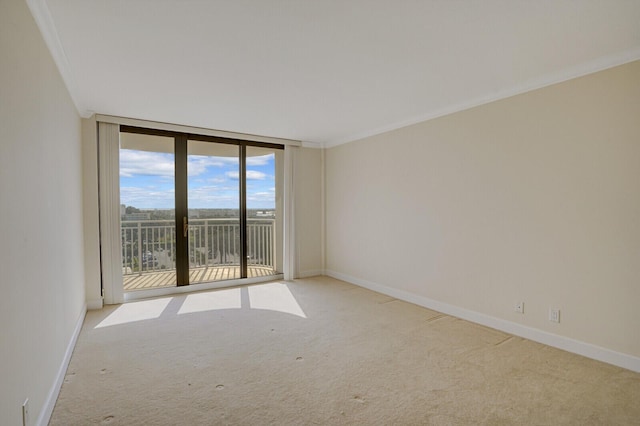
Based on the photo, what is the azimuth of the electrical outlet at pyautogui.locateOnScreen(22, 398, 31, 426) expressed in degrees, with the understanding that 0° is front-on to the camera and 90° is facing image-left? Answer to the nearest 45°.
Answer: approximately 270°

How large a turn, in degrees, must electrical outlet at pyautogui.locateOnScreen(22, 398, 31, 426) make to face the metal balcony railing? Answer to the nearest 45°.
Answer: approximately 45° to its left
